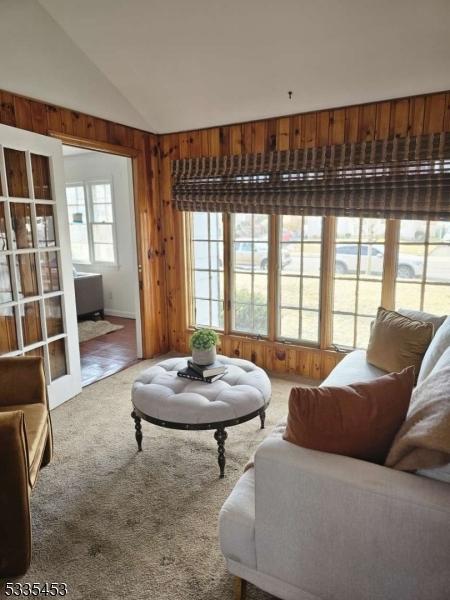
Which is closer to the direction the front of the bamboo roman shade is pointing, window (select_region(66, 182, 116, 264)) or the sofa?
the sofa

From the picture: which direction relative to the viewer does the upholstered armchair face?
to the viewer's right

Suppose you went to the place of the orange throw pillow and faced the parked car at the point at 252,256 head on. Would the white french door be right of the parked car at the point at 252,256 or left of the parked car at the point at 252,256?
left

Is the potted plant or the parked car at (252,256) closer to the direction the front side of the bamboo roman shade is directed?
the potted plant

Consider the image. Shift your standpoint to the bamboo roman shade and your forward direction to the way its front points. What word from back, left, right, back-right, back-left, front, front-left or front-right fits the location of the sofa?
front-left

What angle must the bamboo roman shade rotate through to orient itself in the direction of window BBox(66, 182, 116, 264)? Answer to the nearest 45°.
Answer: approximately 90° to its right

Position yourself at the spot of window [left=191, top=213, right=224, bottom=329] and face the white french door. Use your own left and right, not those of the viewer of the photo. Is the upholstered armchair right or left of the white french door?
left

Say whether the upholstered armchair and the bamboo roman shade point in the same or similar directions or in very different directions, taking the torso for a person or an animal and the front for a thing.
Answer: very different directions

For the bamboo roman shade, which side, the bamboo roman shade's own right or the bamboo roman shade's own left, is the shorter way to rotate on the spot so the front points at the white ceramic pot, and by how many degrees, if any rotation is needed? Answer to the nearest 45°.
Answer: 0° — it already faces it

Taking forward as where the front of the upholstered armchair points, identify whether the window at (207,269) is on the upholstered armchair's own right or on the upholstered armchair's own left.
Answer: on the upholstered armchair's own left

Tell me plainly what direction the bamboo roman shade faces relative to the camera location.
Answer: facing the viewer and to the left of the viewer

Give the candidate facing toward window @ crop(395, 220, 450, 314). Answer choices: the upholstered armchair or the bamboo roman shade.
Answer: the upholstered armchair

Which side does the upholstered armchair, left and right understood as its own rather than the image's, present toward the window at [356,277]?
front

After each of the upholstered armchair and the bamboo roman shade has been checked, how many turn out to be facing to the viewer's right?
1
